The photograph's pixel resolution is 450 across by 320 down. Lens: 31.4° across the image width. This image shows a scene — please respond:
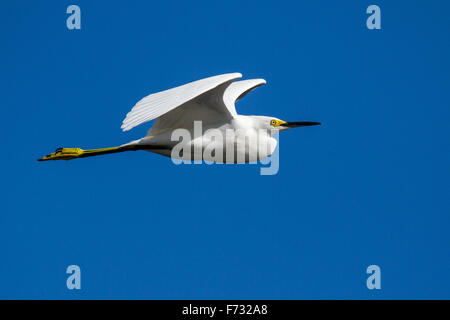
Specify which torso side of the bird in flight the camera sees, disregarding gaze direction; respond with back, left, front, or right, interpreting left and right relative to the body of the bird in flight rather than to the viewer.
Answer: right
